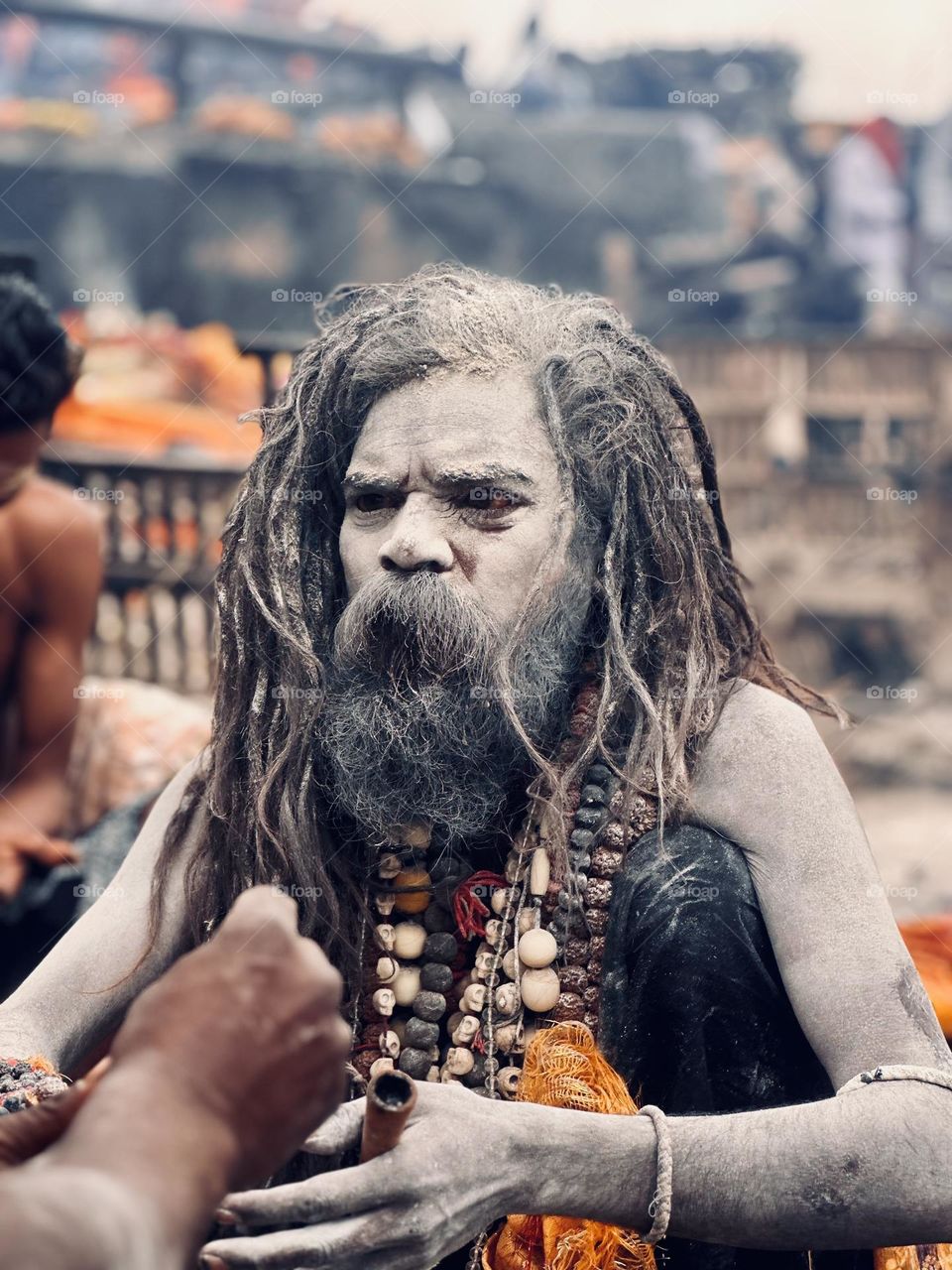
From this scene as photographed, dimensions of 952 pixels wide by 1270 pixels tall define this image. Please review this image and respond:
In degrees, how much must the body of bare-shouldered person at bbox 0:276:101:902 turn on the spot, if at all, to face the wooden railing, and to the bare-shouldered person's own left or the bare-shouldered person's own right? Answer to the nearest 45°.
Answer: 0° — they already face it
